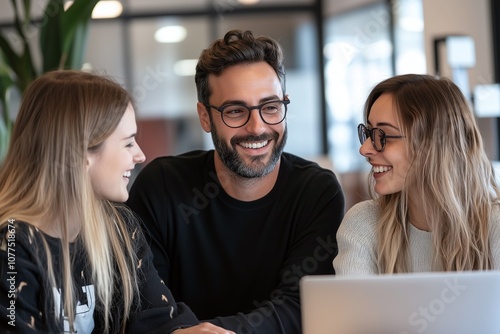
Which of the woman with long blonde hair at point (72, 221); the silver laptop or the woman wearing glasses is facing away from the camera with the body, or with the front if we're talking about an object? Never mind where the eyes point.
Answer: the silver laptop

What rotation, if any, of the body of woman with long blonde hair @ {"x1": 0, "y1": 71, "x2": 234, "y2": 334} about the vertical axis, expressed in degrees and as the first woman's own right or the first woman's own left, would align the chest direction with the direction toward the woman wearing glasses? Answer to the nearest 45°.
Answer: approximately 45° to the first woman's own left

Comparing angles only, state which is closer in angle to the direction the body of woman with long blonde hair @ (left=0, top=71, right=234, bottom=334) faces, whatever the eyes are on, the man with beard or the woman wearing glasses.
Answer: the woman wearing glasses

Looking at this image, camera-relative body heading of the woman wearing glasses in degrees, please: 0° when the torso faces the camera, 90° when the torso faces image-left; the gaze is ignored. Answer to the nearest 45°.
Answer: approximately 45°

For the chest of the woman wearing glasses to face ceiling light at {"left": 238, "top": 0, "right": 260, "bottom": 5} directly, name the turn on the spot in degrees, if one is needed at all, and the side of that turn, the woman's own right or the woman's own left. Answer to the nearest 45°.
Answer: approximately 135° to the woman's own right

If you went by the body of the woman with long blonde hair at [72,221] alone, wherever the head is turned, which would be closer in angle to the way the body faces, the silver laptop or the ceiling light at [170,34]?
the silver laptop

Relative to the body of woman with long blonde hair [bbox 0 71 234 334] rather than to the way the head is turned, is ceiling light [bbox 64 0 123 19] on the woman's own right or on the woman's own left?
on the woman's own left

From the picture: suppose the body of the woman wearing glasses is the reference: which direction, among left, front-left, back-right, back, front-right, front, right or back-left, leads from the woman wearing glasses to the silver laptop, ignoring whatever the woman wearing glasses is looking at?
front-left

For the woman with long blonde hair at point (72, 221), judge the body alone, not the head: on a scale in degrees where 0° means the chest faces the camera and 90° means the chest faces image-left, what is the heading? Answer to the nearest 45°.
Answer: approximately 315°

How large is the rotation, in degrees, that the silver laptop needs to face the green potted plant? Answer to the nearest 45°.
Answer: approximately 45° to its left

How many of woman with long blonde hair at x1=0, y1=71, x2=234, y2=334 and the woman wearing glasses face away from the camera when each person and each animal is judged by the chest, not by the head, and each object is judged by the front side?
0

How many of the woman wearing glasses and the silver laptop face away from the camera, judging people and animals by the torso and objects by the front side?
1

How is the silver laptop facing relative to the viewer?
away from the camera

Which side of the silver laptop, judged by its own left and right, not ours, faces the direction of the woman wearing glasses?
front

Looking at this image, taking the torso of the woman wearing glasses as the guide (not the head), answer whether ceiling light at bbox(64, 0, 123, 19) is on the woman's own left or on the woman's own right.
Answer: on the woman's own right

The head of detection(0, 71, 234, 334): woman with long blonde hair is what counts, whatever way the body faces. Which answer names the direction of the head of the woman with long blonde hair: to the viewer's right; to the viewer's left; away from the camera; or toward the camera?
to the viewer's right

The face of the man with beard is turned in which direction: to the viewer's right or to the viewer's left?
to the viewer's right

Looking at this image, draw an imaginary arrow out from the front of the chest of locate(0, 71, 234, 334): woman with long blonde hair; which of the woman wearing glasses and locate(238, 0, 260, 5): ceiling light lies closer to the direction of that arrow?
the woman wearing glasses
